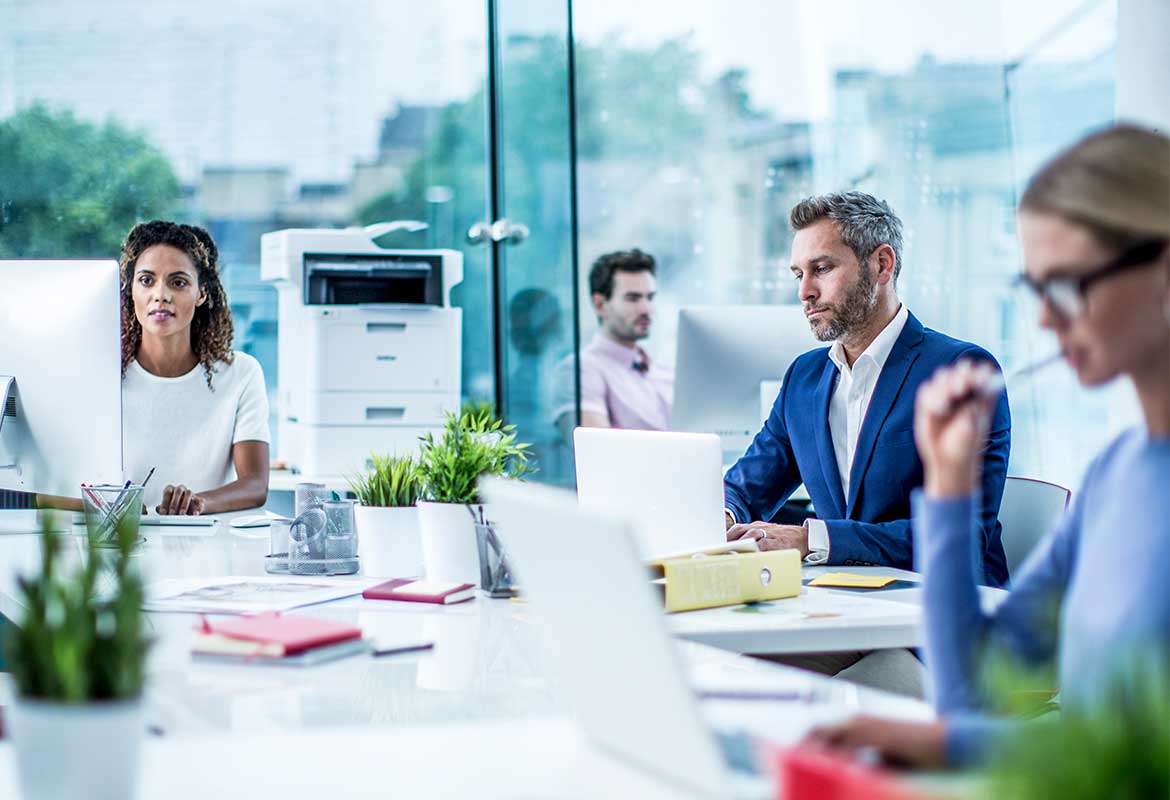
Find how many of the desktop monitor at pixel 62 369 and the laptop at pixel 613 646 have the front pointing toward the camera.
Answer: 0

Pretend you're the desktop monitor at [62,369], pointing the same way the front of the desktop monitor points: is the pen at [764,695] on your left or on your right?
on your right

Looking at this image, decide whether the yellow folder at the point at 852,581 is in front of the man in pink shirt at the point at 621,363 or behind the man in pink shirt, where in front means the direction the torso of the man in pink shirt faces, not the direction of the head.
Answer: in front

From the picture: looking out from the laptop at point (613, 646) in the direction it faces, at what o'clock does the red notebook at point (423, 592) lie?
The red notebook is roughly at 10 o'clock from the laptop.

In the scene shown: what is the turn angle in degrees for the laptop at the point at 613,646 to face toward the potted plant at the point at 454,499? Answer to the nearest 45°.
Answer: approximately 45° to its left

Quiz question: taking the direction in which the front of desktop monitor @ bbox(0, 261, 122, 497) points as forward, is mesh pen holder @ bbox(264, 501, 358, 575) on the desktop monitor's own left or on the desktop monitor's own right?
on the desktop monitor's own right

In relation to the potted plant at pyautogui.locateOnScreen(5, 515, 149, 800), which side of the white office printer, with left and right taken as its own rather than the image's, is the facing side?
front

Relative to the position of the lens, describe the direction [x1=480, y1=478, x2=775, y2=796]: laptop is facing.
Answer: facing away from the viewer and to the right of the viewer

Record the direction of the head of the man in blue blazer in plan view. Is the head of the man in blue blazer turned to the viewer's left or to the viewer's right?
to the viewer's left

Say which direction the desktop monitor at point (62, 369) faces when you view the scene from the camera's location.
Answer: facing away from the viewer and to the right of the viewer

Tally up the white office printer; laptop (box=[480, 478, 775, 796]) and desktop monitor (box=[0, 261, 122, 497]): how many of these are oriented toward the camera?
1

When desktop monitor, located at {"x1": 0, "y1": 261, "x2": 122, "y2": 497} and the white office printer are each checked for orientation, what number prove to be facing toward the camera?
1

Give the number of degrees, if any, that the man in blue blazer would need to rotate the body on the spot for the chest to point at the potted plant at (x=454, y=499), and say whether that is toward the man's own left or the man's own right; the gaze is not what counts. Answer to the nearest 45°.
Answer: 0° — they already face it

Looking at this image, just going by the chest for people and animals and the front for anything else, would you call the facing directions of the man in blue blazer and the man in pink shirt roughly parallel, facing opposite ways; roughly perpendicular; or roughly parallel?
roughly perpendicular

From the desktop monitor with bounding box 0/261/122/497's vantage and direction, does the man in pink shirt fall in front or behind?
in front
